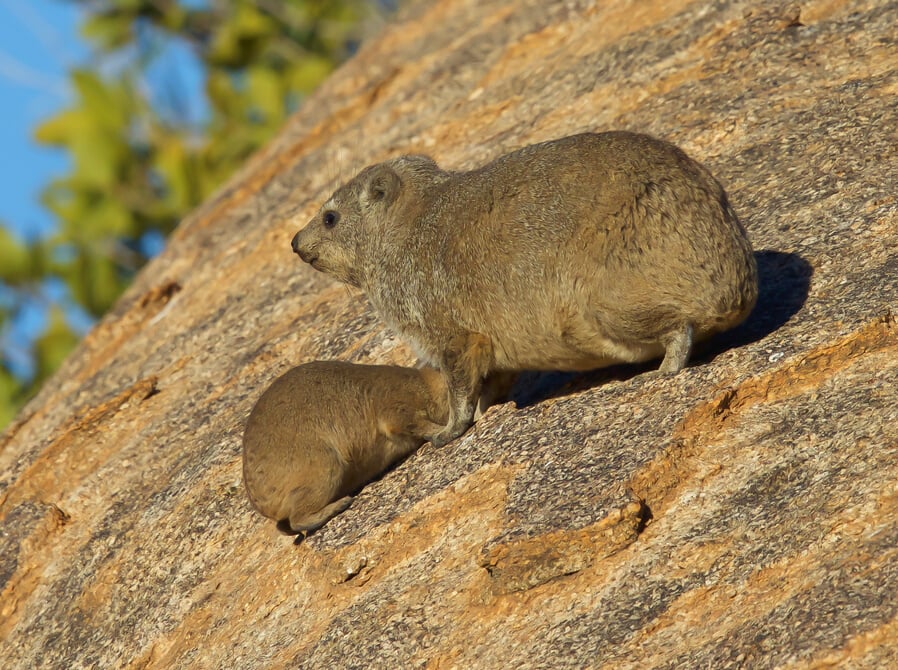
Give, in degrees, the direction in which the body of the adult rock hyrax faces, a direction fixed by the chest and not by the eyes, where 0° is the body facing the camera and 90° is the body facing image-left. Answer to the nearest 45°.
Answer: approximately 90°

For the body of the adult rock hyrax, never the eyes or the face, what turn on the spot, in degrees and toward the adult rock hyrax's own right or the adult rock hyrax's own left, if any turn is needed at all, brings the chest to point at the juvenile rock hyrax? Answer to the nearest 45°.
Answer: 0° — it already faces it
